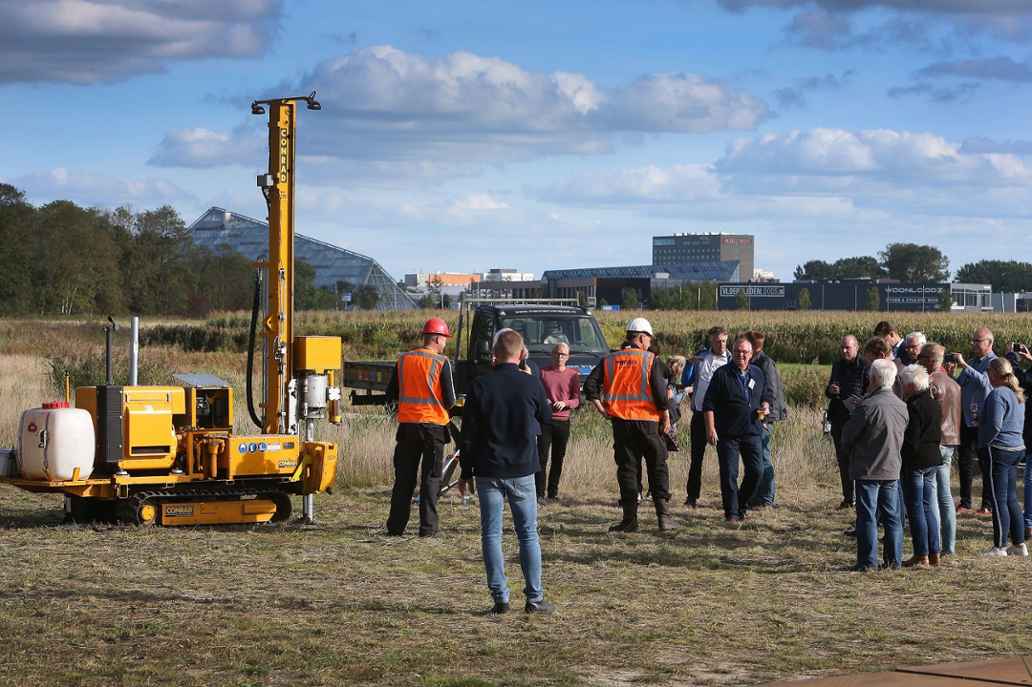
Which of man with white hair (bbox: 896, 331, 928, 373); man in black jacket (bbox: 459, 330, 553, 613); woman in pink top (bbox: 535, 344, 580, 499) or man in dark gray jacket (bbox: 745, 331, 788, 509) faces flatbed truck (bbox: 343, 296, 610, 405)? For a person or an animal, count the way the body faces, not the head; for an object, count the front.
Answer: man in black jacket (bbox: 459, 330, 553, 613)

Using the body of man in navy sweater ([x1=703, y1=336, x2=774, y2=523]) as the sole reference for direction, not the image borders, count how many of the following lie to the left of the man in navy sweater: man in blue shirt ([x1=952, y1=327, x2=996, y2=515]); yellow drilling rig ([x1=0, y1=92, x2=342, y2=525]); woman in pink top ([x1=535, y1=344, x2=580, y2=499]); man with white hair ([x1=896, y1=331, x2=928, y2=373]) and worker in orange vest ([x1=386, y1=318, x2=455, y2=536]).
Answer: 2

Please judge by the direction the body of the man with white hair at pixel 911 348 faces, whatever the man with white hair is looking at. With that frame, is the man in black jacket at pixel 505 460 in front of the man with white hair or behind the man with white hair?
in front

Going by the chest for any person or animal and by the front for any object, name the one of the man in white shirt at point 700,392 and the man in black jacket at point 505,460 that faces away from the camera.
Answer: the man in black jacket

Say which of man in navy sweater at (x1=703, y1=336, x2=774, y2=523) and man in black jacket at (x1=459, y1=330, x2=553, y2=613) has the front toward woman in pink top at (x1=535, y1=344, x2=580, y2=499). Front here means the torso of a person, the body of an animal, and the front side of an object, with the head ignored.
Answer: the man in black jacket

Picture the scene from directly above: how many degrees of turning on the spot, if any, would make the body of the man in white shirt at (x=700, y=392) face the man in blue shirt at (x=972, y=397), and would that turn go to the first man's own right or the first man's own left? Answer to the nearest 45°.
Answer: approximately 45° to the first man's own left

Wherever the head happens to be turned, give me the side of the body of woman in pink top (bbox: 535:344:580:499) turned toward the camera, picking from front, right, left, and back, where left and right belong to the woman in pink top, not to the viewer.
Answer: front

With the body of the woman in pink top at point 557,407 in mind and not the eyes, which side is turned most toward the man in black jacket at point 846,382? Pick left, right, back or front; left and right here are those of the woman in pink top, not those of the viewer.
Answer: left

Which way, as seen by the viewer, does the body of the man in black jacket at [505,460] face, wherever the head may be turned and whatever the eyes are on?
away from the camera

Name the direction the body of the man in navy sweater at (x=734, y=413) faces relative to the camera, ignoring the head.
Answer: toward the camera

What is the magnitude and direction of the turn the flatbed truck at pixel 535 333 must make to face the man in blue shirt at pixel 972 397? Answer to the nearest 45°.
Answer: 0° — it already faces them

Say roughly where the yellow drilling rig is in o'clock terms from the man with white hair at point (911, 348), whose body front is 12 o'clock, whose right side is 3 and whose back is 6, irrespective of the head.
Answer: The yellow drilling rig is roughly at 1 o'clock from the man with white hair.

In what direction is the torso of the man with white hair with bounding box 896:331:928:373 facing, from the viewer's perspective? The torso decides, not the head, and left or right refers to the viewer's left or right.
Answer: facing the viewer and to the left of the viewer

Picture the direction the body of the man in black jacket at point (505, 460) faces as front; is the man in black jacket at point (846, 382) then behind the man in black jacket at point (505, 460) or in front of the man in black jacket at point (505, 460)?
in front

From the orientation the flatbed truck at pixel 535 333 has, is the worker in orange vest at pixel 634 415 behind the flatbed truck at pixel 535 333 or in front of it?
in front

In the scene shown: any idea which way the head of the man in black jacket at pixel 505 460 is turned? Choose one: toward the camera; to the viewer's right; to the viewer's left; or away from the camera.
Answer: away from the camera
